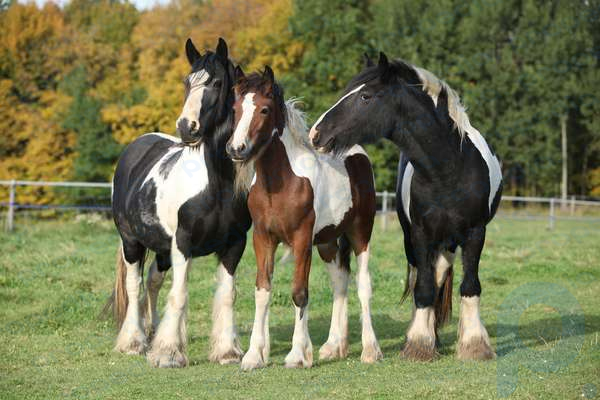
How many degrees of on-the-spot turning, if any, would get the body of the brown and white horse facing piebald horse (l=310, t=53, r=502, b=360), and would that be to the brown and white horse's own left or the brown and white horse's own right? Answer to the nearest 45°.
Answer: approximately 135° to the brown and white horse's own left

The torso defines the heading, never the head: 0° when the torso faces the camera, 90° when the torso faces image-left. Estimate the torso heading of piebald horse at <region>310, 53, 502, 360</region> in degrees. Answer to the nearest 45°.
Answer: approximately 0°

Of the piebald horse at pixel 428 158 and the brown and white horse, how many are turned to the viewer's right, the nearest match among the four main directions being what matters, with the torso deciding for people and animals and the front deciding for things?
0

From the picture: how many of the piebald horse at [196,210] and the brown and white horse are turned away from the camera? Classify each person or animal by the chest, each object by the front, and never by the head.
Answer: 0

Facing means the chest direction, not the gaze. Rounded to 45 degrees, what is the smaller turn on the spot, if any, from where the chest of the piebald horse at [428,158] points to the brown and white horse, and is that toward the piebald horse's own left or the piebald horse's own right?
approximately 90° to the piebald horse's own right

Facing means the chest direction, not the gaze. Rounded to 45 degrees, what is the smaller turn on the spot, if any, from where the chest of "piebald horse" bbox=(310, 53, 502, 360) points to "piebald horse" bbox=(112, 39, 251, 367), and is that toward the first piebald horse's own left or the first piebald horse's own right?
approximately 90° to the first piebald horse's own right

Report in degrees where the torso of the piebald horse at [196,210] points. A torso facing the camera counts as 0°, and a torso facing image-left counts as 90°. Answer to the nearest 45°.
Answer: approximately 315°
